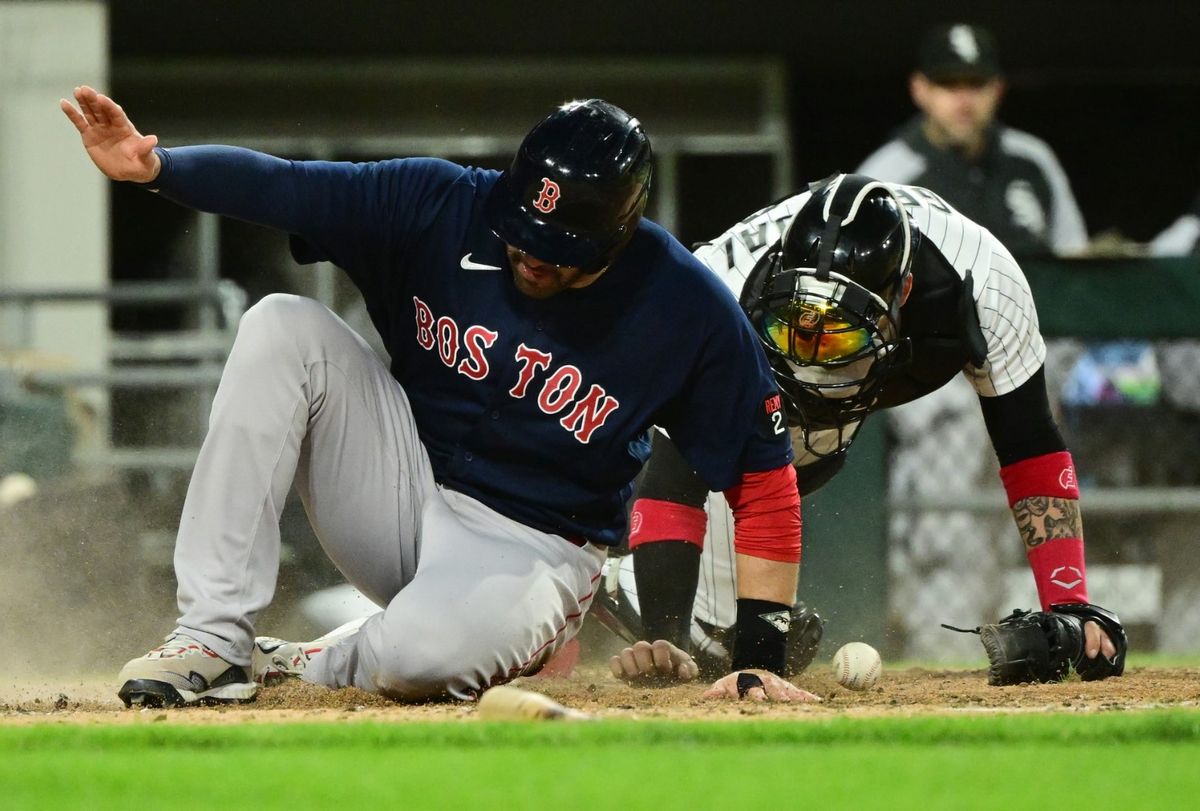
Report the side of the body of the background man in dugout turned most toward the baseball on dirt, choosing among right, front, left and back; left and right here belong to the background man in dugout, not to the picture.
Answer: front

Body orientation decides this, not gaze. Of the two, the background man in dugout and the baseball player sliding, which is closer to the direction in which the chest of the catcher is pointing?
the baseball player sliding

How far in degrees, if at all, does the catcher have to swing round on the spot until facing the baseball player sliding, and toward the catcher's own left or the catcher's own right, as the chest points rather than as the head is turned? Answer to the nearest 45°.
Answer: approximately 45° to the catcher's own right

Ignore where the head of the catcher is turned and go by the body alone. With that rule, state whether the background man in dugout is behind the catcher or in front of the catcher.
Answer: behind

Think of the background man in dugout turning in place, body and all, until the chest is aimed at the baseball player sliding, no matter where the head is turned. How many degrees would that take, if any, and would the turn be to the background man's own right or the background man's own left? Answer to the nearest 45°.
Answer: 0° — they already face them
